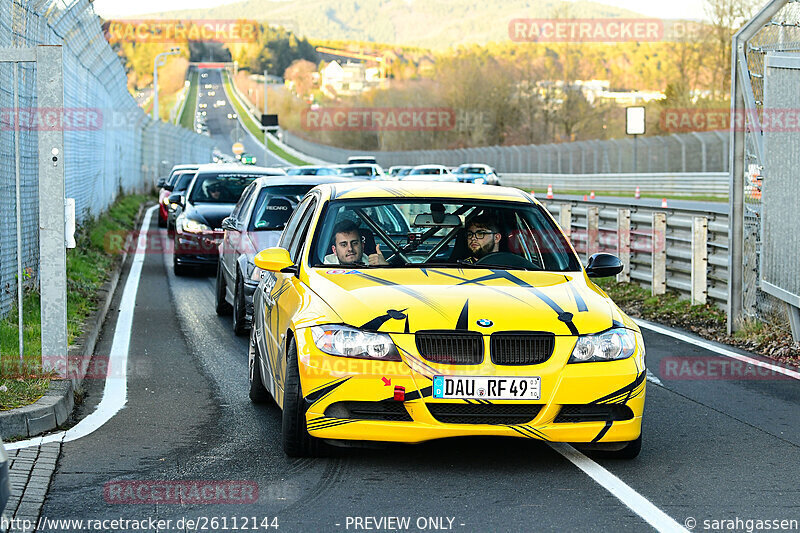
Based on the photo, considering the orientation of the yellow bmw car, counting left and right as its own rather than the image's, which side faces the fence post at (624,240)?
back

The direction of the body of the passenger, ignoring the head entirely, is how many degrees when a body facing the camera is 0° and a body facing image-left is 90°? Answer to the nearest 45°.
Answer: approximately 0°

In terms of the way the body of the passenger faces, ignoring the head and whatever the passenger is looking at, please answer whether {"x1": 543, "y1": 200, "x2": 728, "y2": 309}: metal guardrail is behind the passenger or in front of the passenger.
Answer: behind

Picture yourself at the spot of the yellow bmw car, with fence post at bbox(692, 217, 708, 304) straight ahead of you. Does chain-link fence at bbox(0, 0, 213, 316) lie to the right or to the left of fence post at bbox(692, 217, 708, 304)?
left

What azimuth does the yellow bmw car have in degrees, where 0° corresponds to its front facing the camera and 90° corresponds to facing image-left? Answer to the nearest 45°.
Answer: approximately 0°

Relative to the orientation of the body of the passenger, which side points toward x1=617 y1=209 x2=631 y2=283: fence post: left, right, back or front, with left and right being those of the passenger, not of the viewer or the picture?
back

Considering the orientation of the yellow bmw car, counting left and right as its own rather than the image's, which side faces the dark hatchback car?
back

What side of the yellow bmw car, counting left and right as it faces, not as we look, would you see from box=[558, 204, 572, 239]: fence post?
back

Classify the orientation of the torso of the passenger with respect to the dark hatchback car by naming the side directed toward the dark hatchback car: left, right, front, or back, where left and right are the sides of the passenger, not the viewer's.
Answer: back
